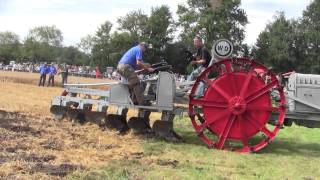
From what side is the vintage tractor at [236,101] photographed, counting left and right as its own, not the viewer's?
right

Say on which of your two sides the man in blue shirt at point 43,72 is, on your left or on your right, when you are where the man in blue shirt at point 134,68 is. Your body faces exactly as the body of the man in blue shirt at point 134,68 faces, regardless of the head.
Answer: on your left

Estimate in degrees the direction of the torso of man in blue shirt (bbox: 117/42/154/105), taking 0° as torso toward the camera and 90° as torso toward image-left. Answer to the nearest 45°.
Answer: approximately 270°

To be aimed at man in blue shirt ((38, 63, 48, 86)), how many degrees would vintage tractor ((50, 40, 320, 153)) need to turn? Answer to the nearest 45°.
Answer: approximately 135° to its left

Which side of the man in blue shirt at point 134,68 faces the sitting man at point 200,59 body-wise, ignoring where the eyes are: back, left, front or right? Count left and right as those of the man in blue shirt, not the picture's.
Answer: front
